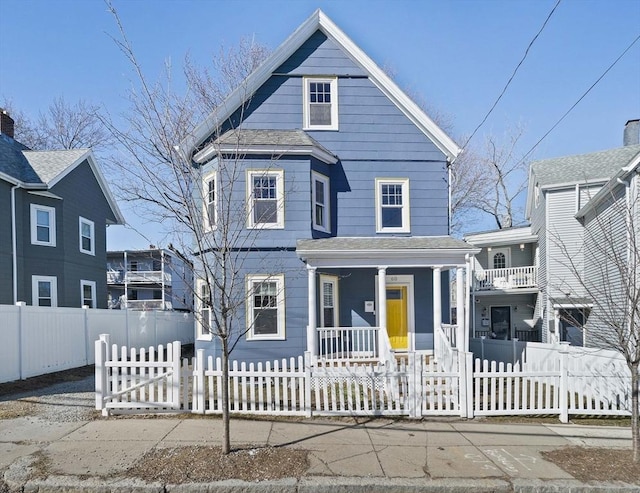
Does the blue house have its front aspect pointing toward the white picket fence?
yes

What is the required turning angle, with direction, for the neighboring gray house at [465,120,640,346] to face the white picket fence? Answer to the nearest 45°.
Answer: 0° — it already faces it

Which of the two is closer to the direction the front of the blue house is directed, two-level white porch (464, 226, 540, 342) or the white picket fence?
the white picket fence

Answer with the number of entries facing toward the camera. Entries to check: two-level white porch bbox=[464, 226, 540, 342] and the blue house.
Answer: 2

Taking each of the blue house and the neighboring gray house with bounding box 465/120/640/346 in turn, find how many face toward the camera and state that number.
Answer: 2

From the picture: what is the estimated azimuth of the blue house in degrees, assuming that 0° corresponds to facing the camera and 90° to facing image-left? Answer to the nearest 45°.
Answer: approximately 0°

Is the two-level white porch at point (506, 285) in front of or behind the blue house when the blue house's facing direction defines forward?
behind
